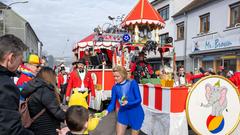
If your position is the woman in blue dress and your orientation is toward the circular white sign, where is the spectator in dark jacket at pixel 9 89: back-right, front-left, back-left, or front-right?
back-right

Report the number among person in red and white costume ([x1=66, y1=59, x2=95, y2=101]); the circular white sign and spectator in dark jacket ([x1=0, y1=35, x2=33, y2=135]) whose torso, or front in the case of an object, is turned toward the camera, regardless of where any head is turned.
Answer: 2

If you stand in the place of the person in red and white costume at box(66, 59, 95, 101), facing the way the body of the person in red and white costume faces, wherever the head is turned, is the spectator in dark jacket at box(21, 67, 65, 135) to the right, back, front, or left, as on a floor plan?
front

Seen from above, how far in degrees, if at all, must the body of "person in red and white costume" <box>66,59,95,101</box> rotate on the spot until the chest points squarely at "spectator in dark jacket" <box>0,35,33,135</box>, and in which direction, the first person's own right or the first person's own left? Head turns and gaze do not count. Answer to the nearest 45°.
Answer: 0° — they already face them

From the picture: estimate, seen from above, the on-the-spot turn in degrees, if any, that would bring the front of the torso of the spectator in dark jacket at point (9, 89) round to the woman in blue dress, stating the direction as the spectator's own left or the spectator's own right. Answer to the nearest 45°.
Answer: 0° — they already face them

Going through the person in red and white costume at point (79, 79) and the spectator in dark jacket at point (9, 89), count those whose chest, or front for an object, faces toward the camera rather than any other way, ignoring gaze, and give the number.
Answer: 1

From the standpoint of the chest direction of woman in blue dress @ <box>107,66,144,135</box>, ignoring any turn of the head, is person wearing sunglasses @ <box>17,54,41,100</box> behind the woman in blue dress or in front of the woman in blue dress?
in front

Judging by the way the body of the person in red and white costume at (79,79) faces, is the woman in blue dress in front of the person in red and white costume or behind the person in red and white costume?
in front

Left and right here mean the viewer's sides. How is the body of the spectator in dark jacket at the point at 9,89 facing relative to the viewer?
facing away from the viewer and to the right of the viewer
